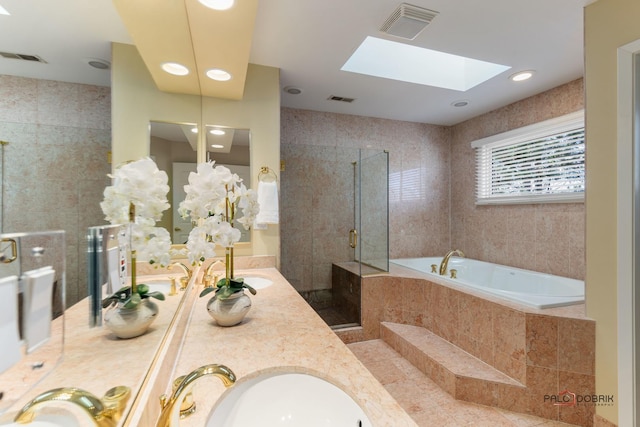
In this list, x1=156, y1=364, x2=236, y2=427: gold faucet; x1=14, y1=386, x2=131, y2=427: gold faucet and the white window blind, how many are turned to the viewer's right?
1

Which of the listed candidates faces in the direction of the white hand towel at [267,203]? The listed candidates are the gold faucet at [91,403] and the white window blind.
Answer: the white window blind

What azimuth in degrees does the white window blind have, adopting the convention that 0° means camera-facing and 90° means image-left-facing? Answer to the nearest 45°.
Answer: approximately 45°

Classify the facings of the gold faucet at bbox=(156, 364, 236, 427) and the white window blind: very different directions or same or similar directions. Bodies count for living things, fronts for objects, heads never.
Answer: very different directions

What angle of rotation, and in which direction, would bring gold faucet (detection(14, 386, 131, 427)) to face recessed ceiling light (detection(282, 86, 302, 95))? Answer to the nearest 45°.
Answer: approximately 135° to its right

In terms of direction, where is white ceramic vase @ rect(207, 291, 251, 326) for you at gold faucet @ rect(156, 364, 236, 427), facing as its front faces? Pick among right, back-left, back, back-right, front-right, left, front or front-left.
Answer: left

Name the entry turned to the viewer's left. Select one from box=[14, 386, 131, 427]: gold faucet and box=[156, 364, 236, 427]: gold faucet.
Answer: box=[14, 386, 131, 427]: gold faucet

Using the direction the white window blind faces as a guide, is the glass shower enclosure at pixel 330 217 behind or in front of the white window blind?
in front

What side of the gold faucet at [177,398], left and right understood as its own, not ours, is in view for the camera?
right

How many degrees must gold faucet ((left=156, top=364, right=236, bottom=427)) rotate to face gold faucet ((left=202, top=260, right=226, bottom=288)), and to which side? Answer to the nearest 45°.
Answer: approximately 90° to its left
